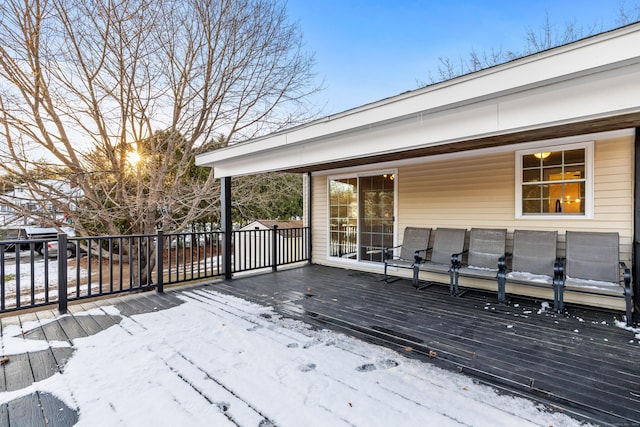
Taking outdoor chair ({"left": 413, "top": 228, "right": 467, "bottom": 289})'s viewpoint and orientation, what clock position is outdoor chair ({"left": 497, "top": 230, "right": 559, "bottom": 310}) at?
outdoor chair ({"left": 497, "top": 230, "right": 559, "bottom": 310}) is roughly at 8 o'clock from outdoor chair ({"left": 413, "top": 228, "right": 467, "bottom": 289}).

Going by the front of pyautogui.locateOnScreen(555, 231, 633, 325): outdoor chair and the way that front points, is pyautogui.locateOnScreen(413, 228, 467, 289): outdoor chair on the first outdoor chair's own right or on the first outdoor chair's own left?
on the first outdoor chair's own right

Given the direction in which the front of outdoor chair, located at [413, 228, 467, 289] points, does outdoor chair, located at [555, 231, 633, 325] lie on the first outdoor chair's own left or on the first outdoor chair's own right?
on the first outdoor chair's own left

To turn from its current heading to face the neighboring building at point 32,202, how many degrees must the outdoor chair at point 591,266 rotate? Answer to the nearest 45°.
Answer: approximately 45° to its right

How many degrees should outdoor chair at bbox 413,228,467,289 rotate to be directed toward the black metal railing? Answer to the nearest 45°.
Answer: approximately 45° to its right

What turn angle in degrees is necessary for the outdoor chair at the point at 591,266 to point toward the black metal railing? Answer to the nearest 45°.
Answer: approximately 45° to its right

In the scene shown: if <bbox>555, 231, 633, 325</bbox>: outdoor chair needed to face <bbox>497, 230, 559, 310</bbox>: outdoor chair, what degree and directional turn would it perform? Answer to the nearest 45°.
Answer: approximately 90° to its right

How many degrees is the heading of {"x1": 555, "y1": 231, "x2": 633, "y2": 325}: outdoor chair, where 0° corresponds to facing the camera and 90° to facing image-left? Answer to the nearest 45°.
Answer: approximately 0°

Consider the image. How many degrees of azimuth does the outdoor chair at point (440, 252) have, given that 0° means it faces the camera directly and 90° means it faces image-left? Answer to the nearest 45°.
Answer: approximately 45°

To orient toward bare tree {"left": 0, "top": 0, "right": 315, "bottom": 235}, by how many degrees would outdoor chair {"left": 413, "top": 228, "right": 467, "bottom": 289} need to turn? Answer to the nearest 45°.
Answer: approximately 45° to its right
